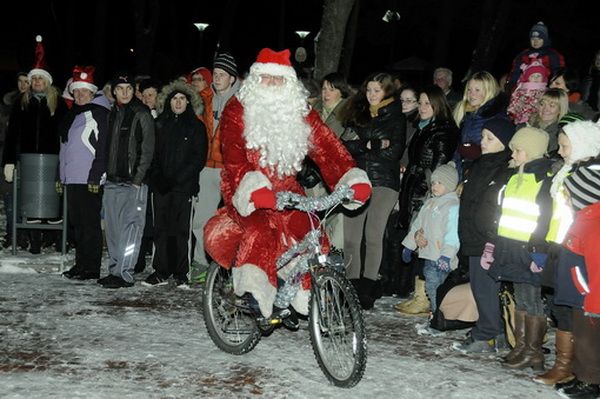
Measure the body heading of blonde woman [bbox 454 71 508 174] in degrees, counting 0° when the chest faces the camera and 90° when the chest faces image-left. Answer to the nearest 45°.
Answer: approximately 45°

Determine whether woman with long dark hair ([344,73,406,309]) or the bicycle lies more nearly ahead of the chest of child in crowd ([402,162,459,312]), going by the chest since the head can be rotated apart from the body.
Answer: the bicycle

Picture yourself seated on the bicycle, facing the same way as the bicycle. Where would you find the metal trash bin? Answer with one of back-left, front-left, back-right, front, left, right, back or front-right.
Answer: back
